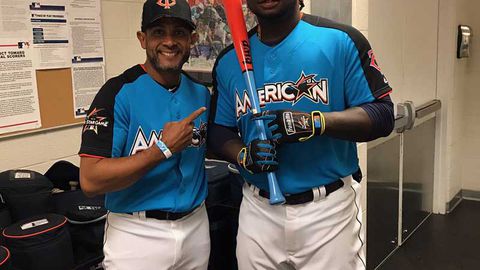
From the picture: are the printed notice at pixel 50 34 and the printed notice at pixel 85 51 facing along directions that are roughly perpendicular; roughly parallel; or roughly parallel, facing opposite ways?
roughly parallel

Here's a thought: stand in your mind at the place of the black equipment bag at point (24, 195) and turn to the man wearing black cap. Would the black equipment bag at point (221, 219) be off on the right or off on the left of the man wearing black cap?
left

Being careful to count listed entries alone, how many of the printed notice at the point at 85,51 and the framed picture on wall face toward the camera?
2

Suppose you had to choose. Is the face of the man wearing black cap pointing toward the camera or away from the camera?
toward the camera

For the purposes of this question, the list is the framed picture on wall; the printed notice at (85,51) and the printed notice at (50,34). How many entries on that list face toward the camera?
3

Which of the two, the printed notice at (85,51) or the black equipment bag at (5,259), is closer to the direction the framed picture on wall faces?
the black equipment bag

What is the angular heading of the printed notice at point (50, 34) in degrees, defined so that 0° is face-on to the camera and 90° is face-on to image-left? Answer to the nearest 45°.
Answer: approximately 0°

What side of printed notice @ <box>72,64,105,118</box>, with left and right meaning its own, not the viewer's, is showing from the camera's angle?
front

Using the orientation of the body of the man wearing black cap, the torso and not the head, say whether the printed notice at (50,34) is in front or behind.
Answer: behind

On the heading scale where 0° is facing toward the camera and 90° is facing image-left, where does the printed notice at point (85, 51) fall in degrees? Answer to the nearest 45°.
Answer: approximately 0°
